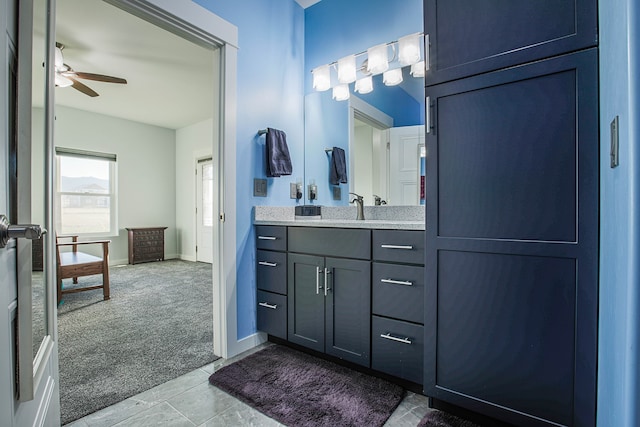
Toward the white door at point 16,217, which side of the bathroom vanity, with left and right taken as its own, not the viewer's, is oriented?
front

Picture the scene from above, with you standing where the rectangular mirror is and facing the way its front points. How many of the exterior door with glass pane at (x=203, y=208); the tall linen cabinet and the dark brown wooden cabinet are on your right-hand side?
2

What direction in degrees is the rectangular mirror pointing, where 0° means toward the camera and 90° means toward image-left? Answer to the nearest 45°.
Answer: approximately 45°

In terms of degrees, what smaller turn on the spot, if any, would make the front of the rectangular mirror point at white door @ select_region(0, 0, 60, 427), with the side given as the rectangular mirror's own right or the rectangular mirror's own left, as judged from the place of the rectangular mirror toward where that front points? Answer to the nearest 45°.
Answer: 0° — it already faces it

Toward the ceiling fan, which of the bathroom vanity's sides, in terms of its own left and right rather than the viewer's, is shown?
right

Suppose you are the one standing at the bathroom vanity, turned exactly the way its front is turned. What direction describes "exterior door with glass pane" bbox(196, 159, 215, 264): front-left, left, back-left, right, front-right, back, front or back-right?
right

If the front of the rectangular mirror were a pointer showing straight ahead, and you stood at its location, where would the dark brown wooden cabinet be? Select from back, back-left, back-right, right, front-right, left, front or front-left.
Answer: right

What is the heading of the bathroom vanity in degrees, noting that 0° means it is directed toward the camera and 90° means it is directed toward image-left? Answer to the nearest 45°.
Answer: approximately 45°

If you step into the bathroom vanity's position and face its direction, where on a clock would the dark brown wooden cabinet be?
The dark brown wooden cabinet is roughly at 3 o'clock from the bathroom vanity.

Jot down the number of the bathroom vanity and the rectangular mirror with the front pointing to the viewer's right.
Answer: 0

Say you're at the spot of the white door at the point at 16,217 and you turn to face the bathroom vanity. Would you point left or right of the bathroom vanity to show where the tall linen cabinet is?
right
